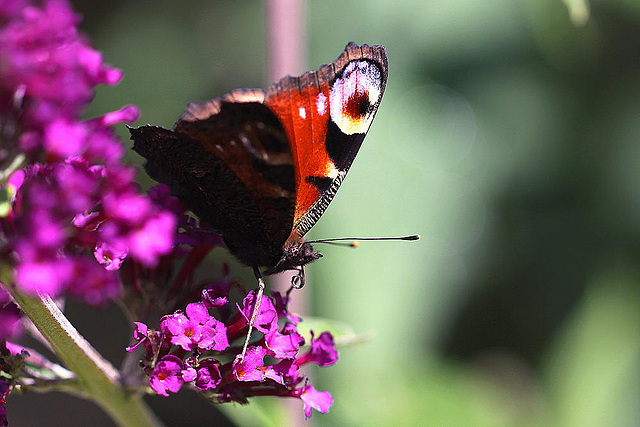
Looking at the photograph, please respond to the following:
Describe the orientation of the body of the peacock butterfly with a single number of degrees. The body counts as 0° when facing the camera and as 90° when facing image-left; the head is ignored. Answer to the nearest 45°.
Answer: approximately 270°

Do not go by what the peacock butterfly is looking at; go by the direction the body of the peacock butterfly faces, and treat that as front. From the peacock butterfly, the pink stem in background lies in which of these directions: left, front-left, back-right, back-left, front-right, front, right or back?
left

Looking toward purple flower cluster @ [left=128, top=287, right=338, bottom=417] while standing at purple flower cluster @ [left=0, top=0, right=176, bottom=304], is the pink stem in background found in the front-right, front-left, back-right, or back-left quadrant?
front-left

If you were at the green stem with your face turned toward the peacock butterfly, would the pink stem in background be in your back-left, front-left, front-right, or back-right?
front-left
